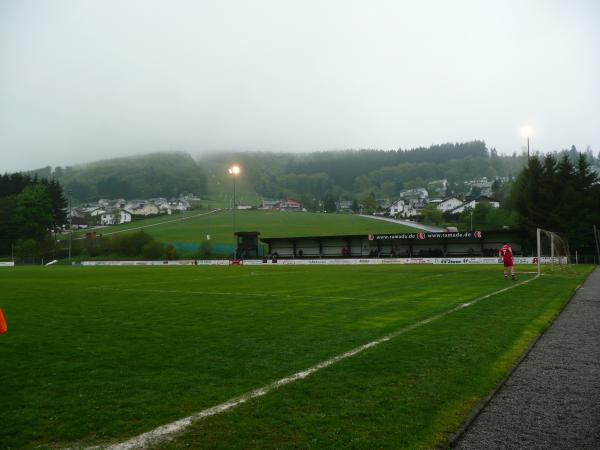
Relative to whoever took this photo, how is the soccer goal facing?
facing to the left of the viewer
